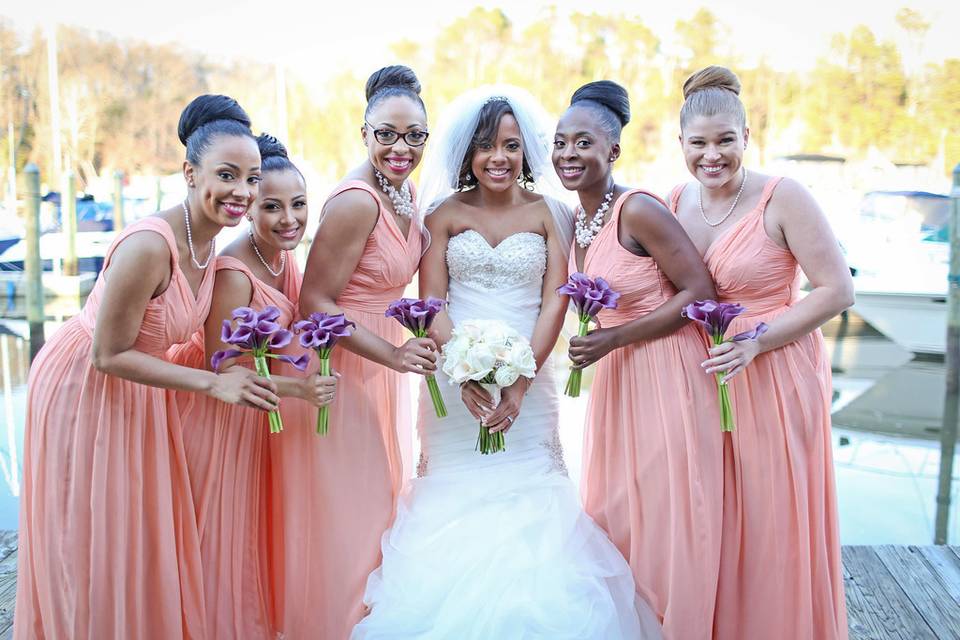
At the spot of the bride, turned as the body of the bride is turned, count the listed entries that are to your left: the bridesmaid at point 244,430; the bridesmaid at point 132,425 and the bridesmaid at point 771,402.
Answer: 1

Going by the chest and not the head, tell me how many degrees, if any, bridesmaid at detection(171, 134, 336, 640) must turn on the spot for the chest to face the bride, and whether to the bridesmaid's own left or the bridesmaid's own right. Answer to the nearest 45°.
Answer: approximately 45° to the bridesmaid's own left

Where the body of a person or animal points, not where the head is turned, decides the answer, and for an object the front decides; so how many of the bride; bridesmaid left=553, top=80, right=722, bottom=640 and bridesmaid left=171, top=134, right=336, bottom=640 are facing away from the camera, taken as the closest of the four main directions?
0

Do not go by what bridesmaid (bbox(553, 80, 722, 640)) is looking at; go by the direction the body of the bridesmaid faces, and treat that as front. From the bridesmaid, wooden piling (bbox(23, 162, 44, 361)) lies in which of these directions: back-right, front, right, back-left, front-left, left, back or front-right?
right

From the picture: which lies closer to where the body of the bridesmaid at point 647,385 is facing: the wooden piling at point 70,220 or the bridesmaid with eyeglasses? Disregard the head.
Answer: the bridesmaid with eyeglasses

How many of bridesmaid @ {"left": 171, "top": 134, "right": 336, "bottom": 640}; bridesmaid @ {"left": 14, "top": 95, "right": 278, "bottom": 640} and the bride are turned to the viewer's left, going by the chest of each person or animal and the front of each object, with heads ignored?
0

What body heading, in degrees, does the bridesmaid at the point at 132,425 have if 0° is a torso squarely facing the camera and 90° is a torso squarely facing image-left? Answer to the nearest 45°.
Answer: approximately 315°

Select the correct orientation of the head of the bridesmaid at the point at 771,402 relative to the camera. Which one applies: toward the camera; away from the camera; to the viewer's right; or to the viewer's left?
toward the camera

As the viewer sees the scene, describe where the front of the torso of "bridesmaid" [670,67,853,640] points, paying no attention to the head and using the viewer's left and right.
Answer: facing the viewer and to the left of the viewer

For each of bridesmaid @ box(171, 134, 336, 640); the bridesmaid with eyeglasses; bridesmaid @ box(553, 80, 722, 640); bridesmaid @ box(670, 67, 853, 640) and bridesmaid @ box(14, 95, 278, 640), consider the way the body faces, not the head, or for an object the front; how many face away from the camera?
0

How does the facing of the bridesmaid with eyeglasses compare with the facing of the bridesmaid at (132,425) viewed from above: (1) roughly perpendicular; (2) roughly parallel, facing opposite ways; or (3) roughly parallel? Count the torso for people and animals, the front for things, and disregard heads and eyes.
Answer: roughly parallel

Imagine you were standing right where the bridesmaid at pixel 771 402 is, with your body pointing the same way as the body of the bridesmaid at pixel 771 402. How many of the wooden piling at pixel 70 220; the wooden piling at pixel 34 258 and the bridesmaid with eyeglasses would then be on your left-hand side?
0

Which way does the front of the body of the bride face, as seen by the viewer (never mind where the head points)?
toward the camera

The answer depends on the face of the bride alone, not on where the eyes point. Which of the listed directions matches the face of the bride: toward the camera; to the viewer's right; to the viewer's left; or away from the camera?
toward the camera

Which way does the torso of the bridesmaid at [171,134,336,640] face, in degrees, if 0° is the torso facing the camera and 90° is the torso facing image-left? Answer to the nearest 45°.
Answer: approximately 315°
